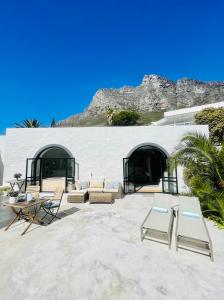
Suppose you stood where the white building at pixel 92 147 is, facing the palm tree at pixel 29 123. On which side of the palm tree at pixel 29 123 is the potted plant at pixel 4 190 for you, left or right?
left

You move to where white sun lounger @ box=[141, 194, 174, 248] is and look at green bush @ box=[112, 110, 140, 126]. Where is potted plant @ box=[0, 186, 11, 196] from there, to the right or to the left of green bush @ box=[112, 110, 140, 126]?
left

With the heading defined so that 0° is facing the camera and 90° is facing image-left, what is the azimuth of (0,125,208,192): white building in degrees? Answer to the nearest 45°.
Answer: approximately 0°

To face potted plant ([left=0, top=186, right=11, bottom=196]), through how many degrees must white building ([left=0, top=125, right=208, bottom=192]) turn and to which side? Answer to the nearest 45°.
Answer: approximately 90° to its right

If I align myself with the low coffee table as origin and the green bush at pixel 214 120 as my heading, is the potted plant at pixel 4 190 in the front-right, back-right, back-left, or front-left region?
back-left

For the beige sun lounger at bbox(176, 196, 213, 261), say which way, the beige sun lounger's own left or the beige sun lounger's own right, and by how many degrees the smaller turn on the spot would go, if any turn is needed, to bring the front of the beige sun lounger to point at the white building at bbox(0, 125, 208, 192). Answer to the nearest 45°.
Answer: approximately 135° to the beige sun lounger's own right

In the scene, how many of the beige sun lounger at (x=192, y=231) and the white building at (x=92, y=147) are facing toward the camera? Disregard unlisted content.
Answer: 2

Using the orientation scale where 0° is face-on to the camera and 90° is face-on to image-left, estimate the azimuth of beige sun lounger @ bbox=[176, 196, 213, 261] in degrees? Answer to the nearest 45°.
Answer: approximately 0°

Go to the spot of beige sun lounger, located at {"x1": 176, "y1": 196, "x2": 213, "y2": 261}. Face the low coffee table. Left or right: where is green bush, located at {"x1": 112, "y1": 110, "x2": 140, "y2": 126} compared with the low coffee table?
right

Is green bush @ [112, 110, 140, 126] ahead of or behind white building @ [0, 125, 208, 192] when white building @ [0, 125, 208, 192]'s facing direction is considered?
behind

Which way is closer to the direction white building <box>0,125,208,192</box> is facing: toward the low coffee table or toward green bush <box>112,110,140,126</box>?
the low coffee table
